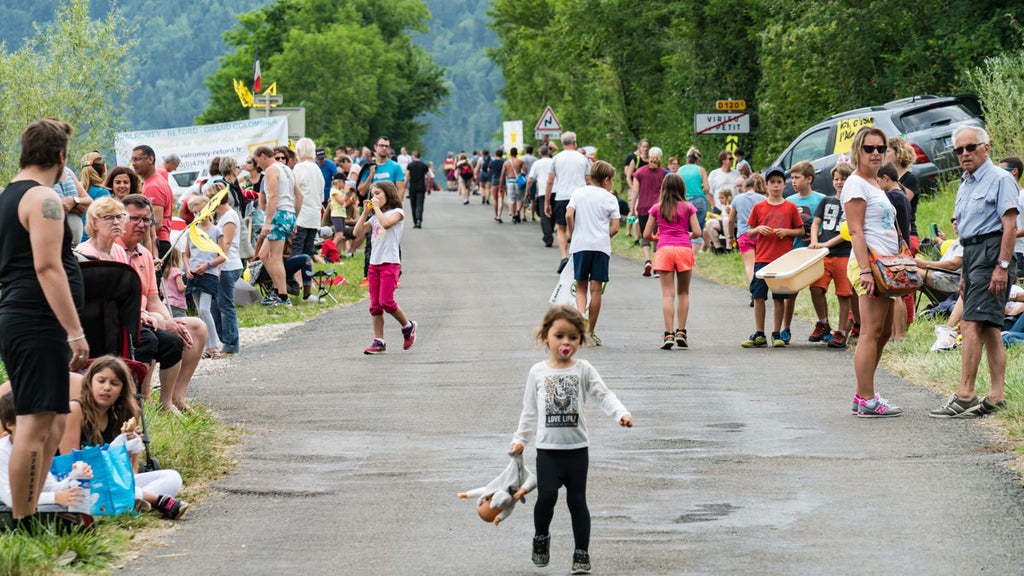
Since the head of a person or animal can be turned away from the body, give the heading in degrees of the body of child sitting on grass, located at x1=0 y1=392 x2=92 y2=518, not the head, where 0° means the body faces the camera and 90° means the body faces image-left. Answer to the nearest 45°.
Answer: approximately 270°

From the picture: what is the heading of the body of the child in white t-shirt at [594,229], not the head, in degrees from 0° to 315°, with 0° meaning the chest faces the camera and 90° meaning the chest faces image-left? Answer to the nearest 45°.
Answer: approximately 180°

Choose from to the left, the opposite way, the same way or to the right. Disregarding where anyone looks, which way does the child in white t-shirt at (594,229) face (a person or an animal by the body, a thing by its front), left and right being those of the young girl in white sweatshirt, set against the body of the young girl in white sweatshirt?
the opposite way

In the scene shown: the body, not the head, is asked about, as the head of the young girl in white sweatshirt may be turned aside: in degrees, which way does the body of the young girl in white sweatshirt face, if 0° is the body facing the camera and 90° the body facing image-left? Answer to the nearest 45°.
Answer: approximately 0°

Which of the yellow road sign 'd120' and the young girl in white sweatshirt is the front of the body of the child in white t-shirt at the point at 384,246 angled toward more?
the young girl in white sweatshirt

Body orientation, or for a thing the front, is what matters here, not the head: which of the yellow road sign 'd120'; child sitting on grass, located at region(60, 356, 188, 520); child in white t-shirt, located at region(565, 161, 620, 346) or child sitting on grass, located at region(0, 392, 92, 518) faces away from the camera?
the child in white t-shirt

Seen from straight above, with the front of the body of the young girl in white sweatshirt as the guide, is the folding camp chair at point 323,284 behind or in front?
behind
